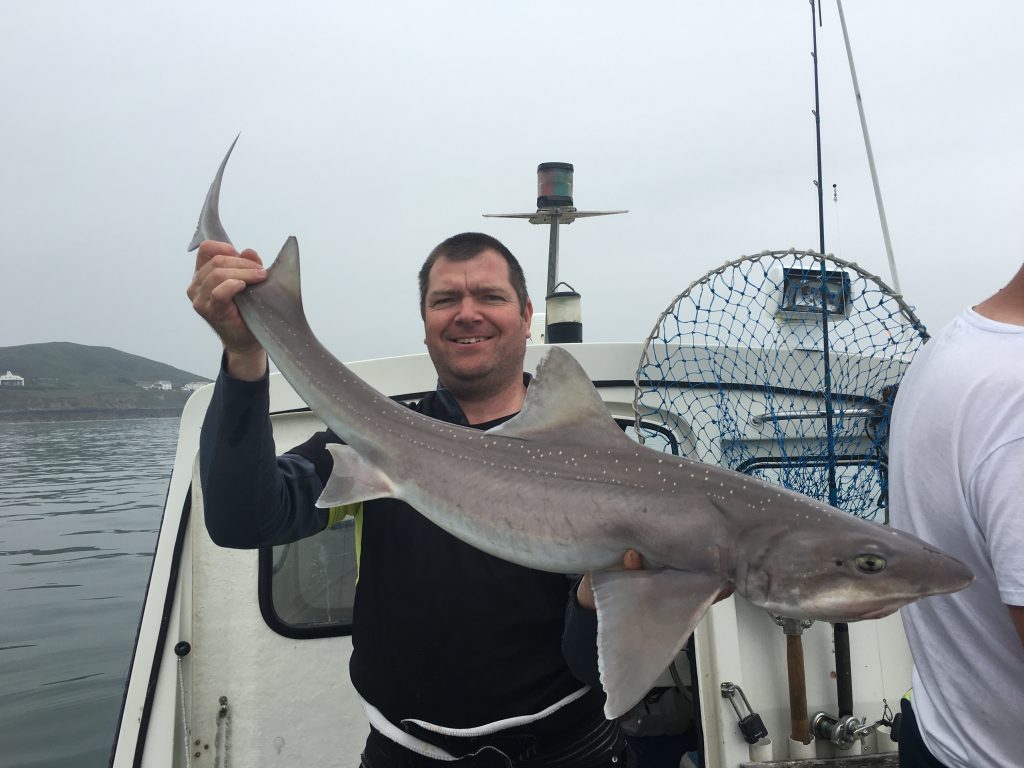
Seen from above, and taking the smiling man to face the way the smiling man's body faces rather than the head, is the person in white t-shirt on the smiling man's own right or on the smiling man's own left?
on the smiling man's own left

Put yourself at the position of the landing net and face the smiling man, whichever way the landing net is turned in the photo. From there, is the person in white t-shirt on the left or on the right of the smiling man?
left

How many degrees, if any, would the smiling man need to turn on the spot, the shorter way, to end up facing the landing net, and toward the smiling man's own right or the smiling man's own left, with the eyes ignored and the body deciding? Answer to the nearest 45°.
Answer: approximately 135° to the smiling man's own left

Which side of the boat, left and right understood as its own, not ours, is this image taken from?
back

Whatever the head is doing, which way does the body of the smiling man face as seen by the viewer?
toward the camera

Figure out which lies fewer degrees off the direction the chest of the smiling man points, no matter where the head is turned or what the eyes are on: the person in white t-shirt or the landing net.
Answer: the person in white t-shirt
